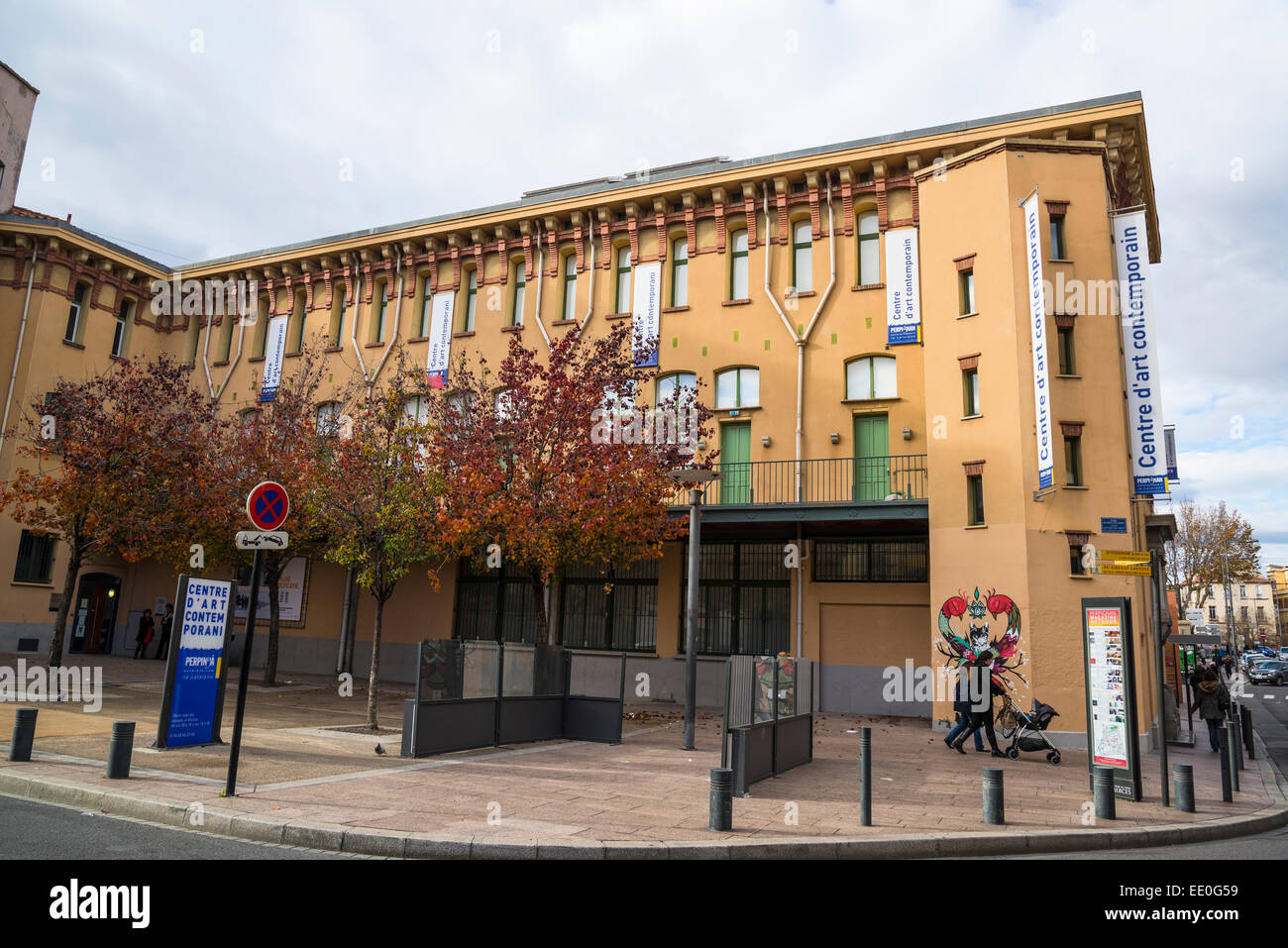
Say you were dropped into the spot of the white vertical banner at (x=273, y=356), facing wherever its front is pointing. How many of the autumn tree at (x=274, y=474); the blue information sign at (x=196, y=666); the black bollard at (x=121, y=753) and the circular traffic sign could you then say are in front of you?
4

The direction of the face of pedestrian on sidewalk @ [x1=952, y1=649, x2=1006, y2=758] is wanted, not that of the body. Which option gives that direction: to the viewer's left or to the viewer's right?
to the viewer's right

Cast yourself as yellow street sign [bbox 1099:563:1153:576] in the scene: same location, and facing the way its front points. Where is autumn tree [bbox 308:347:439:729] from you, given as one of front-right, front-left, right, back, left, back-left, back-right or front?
right

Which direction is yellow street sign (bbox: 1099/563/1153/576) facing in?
toward the camera

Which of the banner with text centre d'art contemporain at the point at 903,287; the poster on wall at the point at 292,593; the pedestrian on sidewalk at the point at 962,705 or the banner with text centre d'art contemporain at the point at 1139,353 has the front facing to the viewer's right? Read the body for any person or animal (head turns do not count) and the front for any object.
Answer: the pedestrian on sidewalk

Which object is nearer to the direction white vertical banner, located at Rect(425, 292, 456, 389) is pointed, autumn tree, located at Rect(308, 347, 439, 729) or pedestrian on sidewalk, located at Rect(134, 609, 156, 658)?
the autumn tree

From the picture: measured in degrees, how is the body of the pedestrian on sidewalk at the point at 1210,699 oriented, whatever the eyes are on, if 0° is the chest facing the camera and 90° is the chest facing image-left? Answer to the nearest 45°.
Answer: approximately 180°

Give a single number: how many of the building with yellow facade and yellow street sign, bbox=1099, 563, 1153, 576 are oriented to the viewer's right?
0

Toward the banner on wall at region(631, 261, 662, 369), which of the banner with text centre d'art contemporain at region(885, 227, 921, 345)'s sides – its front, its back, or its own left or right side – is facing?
right

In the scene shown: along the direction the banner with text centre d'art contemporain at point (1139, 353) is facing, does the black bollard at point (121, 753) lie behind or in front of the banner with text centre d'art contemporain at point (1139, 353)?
in front

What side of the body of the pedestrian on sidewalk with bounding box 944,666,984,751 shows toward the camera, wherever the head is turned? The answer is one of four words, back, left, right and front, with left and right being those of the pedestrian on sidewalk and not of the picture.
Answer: right

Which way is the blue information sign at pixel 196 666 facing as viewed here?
toward the camera

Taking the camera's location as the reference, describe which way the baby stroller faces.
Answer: facing to the right of the viewer

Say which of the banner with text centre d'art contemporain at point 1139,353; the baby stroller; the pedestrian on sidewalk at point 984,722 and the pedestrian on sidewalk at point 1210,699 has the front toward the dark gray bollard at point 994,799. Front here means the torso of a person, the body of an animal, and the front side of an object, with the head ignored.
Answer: the banner with text centre d'art contemporain
